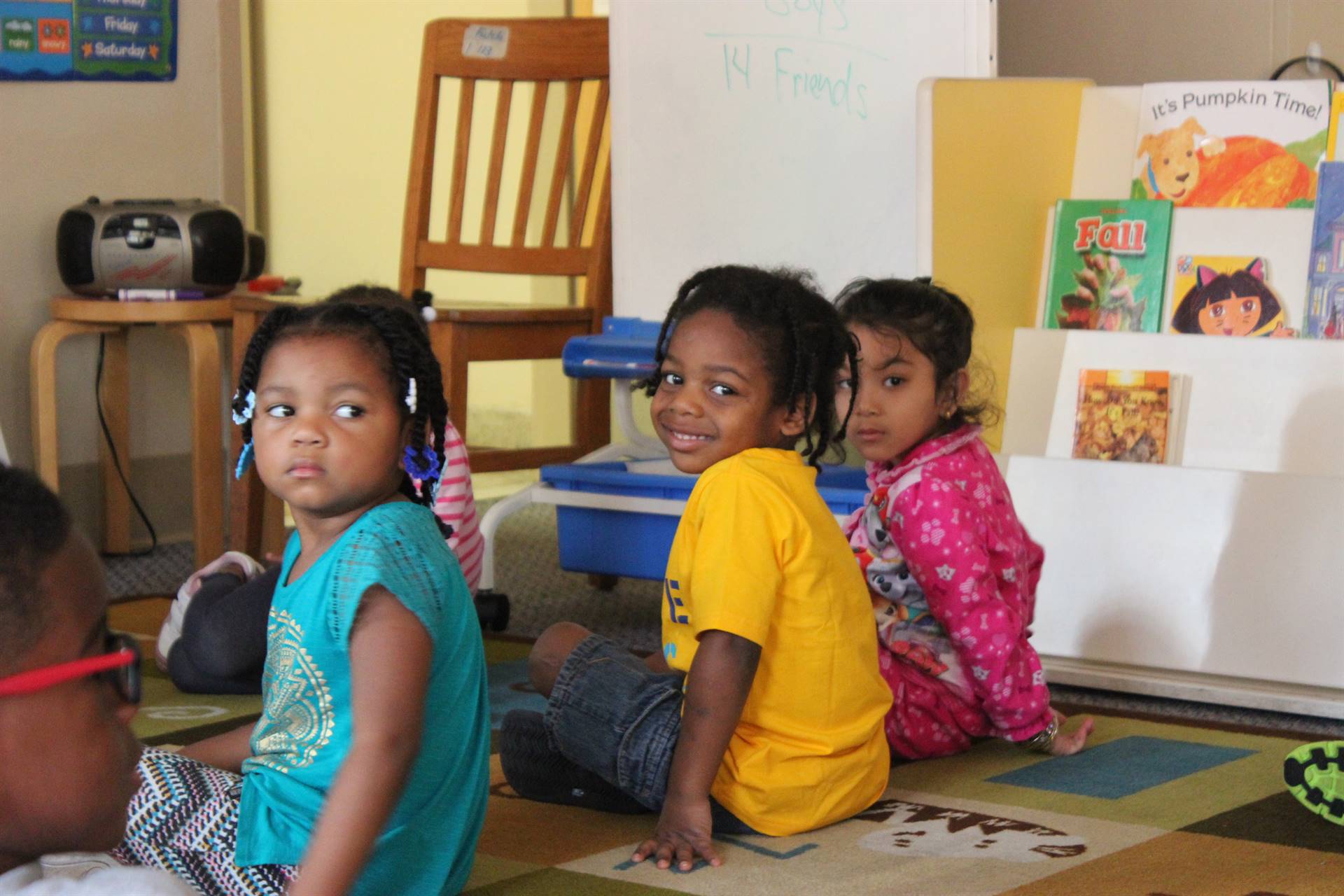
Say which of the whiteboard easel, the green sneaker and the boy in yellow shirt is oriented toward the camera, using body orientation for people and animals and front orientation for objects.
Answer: the whiteboard easel

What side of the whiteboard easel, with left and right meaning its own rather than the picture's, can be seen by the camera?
front

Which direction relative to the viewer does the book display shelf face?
toward the camera

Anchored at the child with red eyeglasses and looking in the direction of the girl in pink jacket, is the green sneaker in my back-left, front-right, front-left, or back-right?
front-right

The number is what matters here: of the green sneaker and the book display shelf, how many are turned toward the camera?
1

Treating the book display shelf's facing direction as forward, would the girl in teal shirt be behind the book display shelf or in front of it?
in front

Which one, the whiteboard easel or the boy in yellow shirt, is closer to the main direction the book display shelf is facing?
the boy in yellow shirt

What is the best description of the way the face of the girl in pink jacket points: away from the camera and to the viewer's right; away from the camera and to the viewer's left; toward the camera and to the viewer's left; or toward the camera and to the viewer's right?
toward the camera and to the viewer's left

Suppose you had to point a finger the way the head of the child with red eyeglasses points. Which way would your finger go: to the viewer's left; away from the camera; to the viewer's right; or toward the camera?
to the viewer's right
